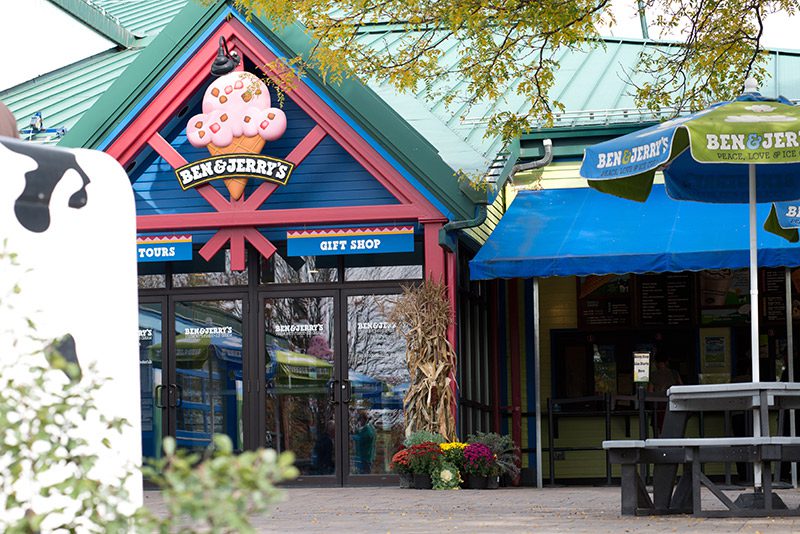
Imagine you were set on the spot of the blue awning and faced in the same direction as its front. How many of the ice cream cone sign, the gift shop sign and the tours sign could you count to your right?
3

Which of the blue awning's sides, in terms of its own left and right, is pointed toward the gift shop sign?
right
